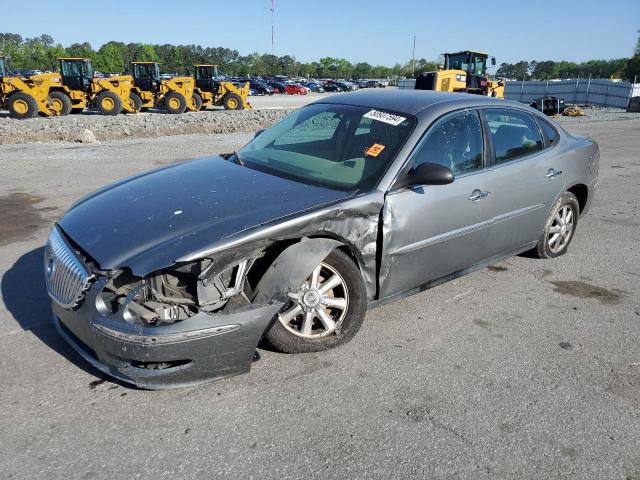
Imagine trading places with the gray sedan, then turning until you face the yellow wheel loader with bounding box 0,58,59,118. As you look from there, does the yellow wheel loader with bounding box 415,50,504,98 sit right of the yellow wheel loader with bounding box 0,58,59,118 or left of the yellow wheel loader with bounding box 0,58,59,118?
right

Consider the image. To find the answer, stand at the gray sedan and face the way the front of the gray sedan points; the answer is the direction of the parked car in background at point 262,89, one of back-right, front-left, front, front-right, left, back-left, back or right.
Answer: back-right

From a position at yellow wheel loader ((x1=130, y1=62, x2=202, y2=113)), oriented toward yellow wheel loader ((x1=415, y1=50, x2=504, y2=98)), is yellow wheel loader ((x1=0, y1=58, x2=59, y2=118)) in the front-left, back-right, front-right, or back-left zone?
back-right
